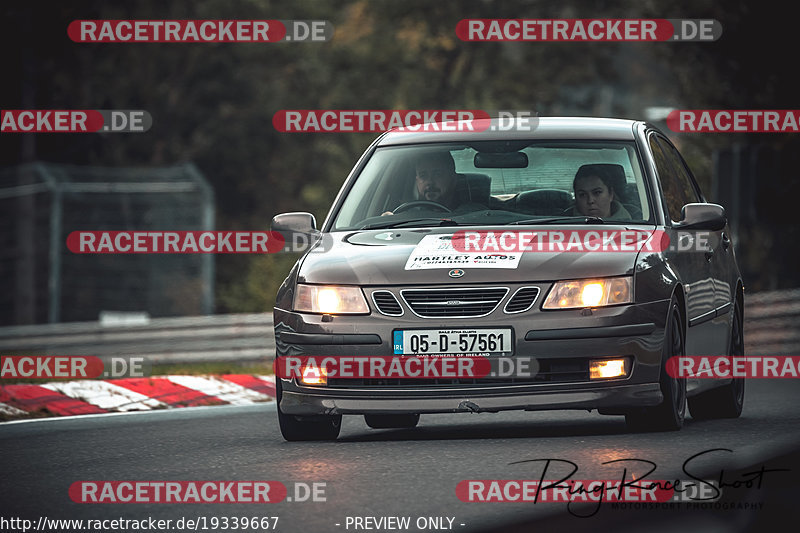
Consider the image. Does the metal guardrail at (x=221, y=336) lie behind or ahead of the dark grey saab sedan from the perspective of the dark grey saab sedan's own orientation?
behind

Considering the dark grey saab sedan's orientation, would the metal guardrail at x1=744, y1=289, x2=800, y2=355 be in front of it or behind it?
behind

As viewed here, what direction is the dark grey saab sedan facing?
toward the camera
